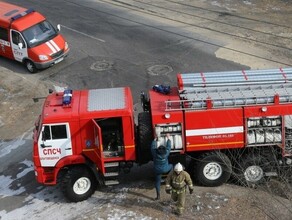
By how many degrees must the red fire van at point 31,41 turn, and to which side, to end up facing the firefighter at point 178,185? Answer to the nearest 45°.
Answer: approximately 45° to its right

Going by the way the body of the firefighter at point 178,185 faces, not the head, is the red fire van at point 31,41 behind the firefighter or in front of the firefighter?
behind

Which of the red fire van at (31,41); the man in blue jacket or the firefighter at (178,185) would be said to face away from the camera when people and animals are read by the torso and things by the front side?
the man in blue jacket

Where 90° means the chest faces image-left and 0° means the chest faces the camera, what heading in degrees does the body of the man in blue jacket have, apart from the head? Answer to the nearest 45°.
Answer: approximately 180°

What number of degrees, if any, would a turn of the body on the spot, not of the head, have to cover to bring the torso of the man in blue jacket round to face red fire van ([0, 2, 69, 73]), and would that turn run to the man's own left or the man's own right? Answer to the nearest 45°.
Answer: approximately 45° to the man's own left

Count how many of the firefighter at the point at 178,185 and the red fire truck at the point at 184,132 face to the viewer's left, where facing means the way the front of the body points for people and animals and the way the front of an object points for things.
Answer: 1

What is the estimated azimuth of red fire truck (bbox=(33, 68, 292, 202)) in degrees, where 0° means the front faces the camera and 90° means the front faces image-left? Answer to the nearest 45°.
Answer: approximately 90°

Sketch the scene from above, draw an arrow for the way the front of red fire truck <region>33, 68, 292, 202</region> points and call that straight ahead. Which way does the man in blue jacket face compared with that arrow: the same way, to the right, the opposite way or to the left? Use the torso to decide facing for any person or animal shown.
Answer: to the right
